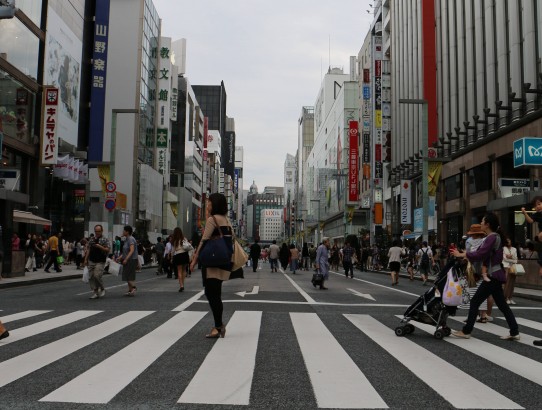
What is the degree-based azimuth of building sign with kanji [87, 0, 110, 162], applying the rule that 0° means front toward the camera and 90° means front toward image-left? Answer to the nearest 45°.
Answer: approximately 0°

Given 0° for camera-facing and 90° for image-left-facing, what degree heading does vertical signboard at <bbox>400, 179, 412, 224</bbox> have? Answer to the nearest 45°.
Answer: approximately 0°

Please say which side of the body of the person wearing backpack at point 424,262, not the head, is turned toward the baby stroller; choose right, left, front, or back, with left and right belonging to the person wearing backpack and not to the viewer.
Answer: back

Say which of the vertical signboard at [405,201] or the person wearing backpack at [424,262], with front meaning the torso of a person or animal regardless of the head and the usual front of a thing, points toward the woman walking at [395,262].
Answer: the vertical signboard

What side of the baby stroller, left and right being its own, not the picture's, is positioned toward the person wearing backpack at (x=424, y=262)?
right

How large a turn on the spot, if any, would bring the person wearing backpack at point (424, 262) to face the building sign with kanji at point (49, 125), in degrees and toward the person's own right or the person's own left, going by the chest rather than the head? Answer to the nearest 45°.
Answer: approximately 90° to the person's own left

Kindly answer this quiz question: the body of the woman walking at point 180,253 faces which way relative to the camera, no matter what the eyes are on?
away from the camera

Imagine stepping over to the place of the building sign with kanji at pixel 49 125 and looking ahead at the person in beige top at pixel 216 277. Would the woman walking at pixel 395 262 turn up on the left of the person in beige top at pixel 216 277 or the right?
left

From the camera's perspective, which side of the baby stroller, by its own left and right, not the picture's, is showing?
left

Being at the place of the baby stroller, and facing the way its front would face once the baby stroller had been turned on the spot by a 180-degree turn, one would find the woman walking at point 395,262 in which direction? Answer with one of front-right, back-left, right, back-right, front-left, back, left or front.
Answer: left
